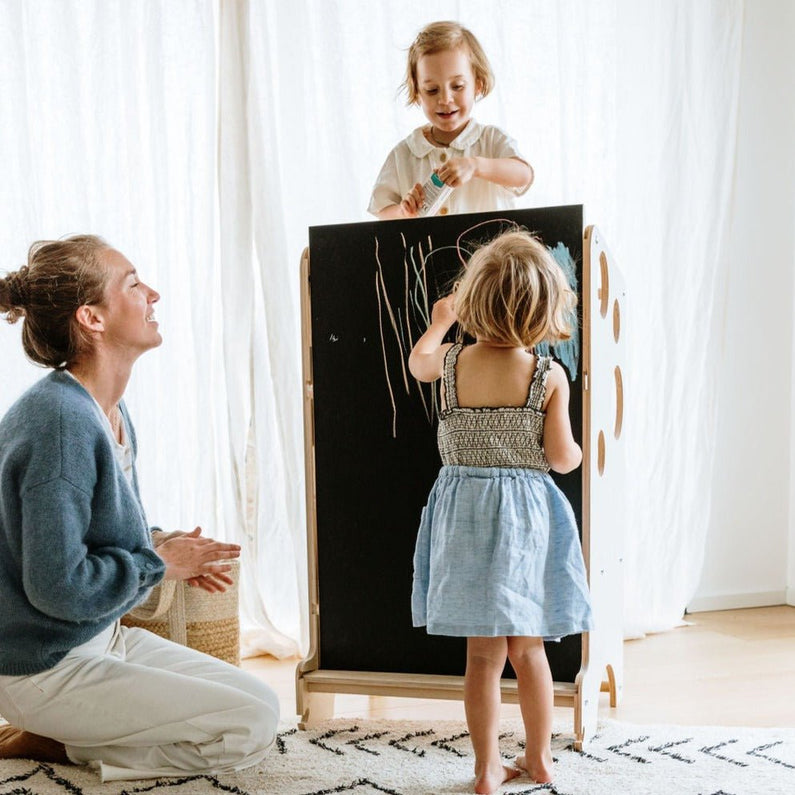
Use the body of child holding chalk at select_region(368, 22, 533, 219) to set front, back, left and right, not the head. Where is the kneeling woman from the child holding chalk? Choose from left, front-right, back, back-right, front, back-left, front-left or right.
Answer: front-right

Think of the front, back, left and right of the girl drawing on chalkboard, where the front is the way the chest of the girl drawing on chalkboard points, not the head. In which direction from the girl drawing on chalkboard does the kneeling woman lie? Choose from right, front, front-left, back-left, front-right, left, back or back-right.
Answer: left

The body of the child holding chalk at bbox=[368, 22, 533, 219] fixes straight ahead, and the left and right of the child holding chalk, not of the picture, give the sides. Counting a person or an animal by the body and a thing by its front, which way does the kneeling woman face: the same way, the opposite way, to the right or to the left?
to the left

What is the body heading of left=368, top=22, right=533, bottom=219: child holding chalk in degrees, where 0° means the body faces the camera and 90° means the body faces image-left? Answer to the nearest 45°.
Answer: approximately 0°

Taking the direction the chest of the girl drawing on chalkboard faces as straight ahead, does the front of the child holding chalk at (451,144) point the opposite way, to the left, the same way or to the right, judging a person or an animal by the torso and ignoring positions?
the opposite way

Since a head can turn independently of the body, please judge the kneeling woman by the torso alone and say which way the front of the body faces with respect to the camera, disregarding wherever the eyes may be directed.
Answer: to the viewer's right

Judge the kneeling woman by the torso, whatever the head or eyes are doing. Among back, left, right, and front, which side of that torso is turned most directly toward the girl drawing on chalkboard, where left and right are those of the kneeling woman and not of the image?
front

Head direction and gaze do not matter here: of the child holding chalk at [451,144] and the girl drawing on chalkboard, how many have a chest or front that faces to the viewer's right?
0

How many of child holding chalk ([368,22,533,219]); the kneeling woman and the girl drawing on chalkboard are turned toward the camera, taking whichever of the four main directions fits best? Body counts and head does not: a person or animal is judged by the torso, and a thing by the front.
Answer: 1

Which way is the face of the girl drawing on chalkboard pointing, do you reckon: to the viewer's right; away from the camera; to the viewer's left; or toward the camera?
away from the camera

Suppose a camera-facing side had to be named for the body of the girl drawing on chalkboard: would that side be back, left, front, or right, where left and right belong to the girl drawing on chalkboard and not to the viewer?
back

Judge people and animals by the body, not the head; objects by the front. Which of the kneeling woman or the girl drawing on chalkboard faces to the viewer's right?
the kneeling woman

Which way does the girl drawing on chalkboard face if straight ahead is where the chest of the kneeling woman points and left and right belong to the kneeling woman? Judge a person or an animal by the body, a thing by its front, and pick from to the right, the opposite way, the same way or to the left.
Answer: to the left

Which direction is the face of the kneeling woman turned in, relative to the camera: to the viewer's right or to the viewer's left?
to the viewer's right

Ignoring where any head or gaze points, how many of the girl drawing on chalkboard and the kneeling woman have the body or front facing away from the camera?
1
